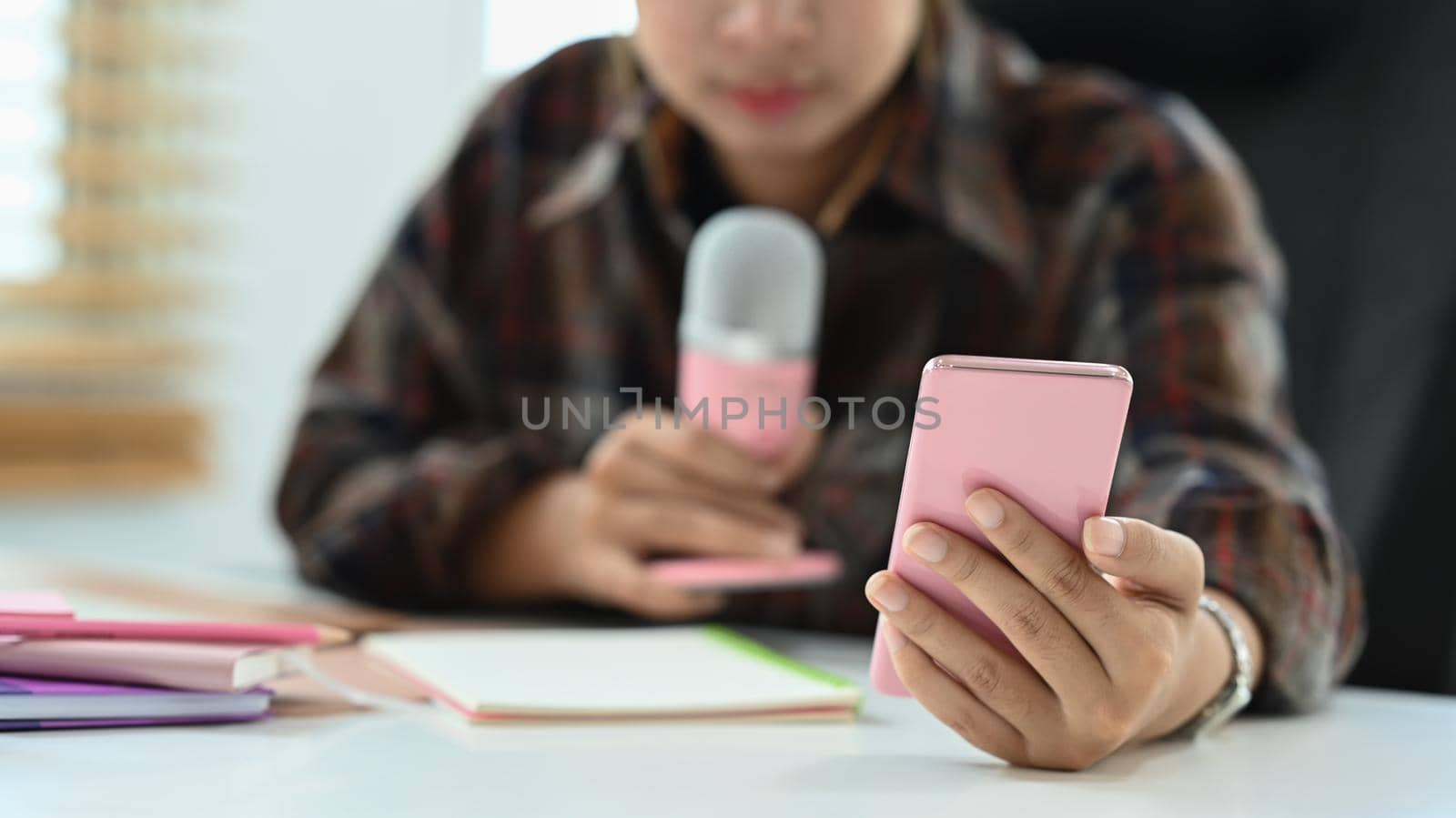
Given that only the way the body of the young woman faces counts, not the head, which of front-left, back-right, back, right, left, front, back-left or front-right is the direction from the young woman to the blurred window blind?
back-right

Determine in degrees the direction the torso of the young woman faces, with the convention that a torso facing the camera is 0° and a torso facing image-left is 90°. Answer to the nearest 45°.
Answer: approximately 0°
